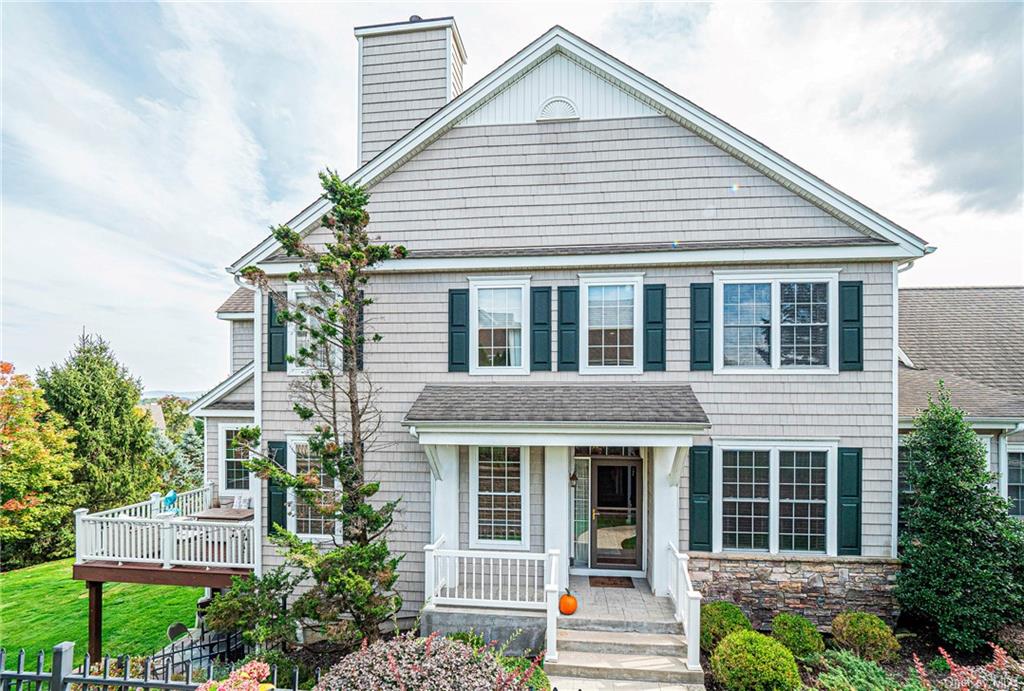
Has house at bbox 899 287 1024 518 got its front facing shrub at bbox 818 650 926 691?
yes

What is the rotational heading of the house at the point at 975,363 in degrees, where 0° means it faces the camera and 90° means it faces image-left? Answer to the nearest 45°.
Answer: approximately 0°

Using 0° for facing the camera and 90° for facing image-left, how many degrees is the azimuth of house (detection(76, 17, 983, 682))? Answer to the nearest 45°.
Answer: approximately 0°

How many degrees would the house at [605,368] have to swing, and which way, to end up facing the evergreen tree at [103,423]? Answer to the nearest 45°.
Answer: approximately 135° to its right

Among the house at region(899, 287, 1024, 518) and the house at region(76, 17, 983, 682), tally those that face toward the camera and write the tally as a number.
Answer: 2
